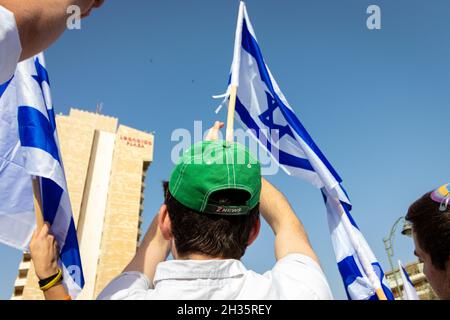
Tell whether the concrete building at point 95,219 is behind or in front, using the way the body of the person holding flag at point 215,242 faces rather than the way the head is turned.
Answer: in front

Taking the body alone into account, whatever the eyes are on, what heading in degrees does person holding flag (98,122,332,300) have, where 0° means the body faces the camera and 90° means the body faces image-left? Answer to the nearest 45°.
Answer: approximately 180°

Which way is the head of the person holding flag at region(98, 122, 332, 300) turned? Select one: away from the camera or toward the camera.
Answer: away from the camera
